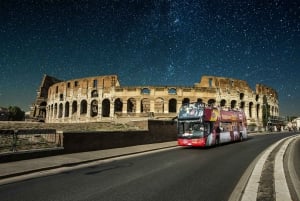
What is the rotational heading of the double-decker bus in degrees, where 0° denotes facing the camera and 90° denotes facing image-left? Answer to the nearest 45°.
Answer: approximately 45°

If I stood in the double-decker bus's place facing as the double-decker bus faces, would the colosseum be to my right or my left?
on my right

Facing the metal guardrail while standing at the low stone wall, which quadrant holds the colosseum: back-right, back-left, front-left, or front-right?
back-right

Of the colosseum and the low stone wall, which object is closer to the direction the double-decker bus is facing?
the low stone wall

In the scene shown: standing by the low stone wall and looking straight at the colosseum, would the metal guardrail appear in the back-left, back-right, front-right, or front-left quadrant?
back-left

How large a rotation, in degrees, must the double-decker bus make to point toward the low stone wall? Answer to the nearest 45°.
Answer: approximately 45° to its right

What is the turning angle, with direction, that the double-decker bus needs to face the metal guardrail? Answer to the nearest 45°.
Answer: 0° — it already faces it

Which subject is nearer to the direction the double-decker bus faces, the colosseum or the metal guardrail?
the metal guardrail
